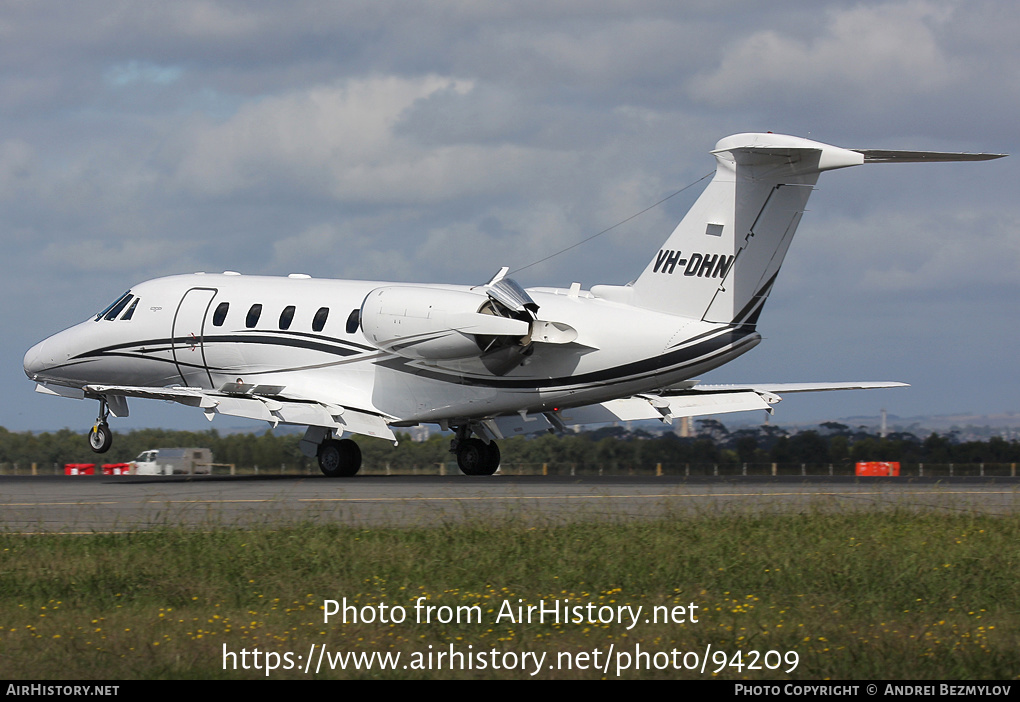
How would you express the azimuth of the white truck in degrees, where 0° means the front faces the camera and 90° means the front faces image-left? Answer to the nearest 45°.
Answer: approximately 90°

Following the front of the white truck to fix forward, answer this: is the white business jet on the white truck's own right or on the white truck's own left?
on the white truck's own left

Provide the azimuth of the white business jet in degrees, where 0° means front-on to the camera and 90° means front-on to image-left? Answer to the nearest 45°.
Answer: approximately 135°
